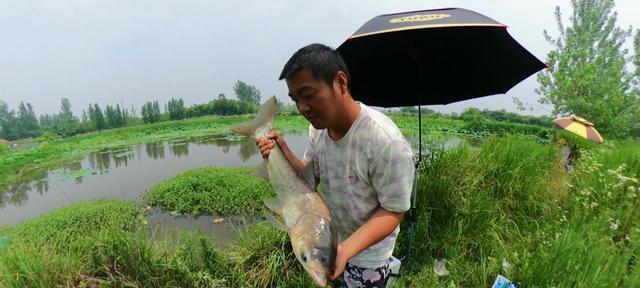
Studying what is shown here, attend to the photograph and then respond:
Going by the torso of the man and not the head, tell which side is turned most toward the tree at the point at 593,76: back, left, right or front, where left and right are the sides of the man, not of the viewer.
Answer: back

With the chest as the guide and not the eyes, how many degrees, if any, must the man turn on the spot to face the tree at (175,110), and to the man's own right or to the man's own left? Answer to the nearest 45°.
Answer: approximately 90° to the man's own right

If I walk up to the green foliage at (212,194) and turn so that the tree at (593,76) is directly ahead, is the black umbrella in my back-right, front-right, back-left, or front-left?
front-right

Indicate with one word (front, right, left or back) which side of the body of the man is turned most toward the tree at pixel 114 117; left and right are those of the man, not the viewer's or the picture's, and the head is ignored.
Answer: right

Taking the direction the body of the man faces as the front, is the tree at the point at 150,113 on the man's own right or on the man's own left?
on the man's own right

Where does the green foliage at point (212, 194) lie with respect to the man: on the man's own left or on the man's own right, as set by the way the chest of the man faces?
on the man's own right

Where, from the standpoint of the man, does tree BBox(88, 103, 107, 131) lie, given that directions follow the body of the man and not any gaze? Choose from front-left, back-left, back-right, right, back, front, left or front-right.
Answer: right

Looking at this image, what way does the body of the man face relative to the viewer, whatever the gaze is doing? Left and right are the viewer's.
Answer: facing the viewer and to the left of the viewer
